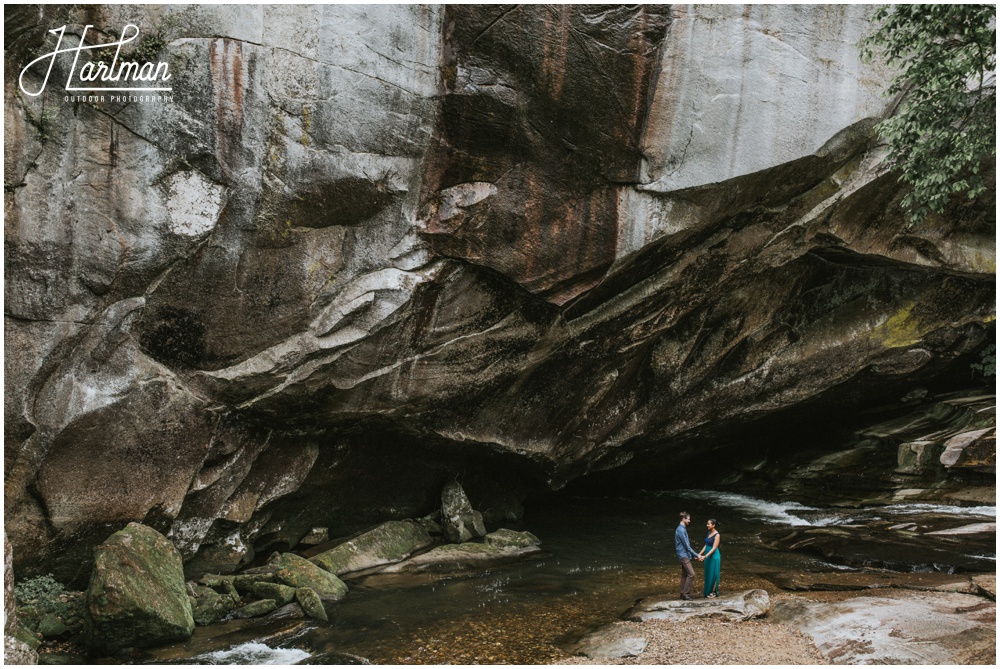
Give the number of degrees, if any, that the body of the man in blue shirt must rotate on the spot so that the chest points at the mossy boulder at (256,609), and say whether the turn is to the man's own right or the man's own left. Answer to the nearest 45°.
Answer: approximately 180°

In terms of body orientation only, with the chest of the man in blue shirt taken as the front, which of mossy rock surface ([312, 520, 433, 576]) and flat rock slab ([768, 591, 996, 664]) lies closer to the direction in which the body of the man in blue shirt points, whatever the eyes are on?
the flat rock slab

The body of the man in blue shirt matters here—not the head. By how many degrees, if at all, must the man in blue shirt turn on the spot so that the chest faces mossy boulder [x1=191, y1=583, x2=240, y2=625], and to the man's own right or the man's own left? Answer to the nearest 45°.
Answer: approximately 180°

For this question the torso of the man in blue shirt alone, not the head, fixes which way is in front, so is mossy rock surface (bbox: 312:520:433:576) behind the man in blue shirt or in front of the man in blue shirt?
behind

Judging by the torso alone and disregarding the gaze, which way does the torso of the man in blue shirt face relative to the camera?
to the viewer's right

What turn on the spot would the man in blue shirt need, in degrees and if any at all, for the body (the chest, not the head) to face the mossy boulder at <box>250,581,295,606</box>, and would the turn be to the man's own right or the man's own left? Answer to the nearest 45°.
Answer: approximately 180°

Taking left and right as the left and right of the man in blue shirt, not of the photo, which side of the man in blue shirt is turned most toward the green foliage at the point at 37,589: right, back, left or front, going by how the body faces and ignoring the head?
back

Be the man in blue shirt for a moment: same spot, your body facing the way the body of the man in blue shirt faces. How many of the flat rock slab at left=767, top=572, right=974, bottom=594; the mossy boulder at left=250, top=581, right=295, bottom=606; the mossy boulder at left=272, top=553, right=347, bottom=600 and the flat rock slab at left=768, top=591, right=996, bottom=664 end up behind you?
2
